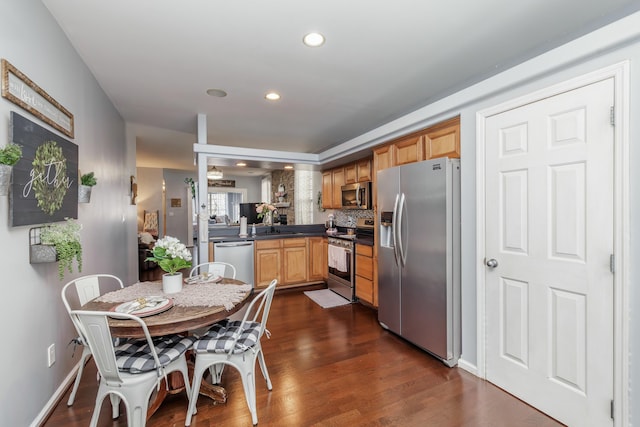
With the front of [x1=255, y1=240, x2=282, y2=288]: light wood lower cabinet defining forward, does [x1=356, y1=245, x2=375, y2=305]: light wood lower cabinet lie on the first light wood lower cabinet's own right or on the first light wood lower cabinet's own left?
on the first light wood lower cabinet's own left

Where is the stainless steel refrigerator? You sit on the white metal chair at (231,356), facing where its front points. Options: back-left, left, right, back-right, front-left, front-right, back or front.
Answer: back

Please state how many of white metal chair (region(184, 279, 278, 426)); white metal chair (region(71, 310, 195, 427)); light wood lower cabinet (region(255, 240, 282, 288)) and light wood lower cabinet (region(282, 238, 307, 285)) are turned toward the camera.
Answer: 2

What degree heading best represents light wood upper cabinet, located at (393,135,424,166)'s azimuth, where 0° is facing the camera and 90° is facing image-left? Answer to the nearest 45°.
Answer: approximately 45°

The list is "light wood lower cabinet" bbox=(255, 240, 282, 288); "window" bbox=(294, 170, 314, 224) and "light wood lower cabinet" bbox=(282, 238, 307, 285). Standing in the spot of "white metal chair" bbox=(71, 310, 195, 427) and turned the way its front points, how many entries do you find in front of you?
3

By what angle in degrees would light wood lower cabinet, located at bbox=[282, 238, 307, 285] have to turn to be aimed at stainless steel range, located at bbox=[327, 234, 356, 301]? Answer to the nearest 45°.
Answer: approximately 45° to its left

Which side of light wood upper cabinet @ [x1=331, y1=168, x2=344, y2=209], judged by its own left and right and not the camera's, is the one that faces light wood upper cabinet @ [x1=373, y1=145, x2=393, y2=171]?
left

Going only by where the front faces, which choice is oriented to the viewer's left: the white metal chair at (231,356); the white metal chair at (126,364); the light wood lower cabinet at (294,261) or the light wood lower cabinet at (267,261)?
the white metal chair at (231,356)

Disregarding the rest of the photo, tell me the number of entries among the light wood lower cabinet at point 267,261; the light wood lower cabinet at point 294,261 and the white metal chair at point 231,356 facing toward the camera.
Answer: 2

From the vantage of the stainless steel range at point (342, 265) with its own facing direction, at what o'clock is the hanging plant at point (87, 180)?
The hanging plant is roughly at 12 o'clock from the stainless steel range.

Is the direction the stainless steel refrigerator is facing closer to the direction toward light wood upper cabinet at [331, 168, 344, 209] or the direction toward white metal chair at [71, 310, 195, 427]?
the white metal chair
